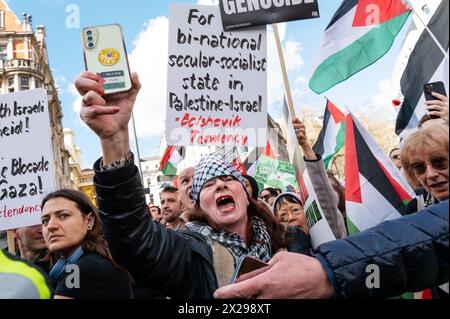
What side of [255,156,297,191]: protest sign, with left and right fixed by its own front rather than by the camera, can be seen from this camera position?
front

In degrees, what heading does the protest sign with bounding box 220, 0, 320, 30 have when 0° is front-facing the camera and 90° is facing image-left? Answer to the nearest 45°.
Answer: approximately 0°

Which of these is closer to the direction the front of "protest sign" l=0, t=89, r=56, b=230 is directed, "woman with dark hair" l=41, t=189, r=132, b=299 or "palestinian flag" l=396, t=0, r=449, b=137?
the woman with dark hair

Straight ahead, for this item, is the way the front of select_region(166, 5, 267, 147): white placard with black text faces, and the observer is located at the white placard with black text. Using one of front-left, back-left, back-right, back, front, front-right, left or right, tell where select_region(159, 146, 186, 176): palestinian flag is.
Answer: back

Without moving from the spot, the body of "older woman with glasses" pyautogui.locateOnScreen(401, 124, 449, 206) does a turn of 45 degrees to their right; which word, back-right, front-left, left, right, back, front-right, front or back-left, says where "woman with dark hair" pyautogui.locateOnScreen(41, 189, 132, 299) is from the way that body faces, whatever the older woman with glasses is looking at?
front-right

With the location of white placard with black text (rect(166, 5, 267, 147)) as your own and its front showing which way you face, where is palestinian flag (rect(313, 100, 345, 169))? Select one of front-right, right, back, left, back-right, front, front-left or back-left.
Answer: back-left

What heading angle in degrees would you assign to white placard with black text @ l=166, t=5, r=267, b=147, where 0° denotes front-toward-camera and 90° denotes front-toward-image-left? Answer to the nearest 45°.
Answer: approximately 0°

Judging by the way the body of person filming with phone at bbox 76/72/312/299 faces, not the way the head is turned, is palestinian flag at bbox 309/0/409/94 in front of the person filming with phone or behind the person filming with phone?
behind
